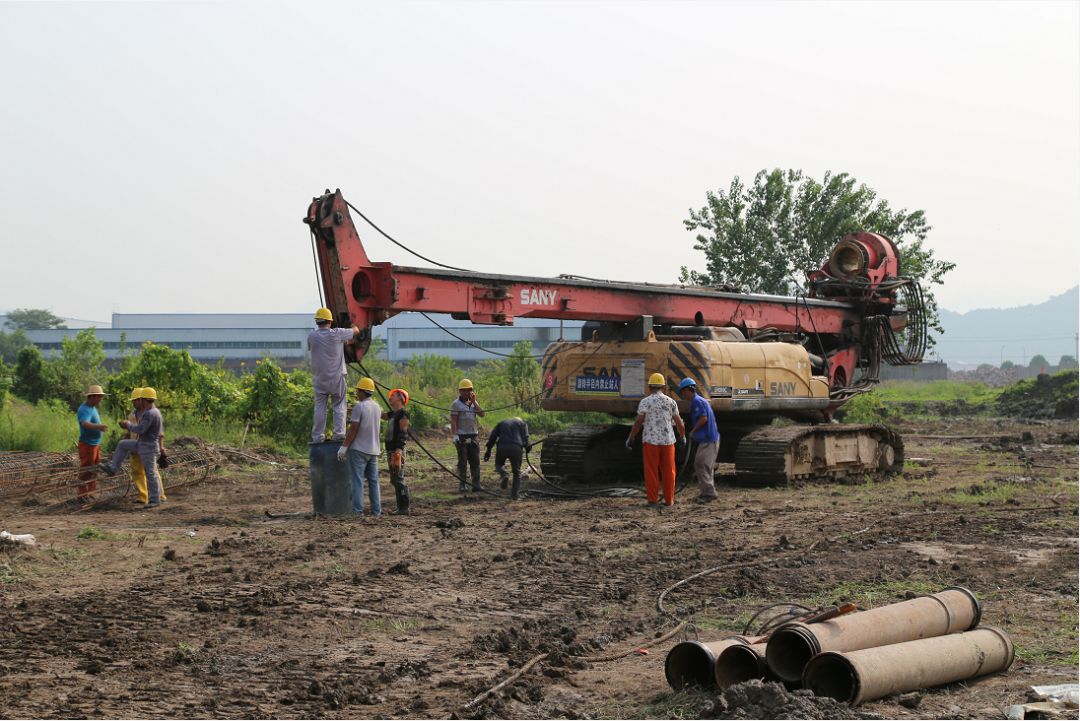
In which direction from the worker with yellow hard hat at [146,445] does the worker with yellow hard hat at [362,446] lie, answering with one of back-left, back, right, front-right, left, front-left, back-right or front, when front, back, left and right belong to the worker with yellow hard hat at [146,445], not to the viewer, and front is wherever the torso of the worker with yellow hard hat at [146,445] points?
back-left

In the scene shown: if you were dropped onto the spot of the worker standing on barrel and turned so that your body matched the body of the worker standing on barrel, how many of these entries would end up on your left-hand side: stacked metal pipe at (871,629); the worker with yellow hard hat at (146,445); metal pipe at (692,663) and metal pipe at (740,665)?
1

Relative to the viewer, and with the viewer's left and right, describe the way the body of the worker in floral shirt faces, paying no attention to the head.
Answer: facing away from the viewer

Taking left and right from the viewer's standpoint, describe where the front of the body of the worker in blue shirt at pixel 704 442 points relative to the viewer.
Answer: facing to the left of the viewer

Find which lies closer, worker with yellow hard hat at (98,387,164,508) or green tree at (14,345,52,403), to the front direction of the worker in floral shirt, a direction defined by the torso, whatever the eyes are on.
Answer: the green tree

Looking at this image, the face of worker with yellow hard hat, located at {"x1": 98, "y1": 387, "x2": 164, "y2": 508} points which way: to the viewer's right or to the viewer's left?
to the viewer's left

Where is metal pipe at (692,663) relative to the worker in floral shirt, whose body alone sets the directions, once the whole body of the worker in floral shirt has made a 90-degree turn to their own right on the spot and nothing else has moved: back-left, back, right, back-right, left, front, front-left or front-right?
right

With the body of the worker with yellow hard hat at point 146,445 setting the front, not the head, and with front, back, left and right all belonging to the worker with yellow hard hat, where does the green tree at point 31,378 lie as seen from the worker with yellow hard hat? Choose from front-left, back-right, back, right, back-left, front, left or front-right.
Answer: right

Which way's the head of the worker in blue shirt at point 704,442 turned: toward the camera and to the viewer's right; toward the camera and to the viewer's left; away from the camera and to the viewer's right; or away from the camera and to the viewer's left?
toward the camera and to the viewer's left

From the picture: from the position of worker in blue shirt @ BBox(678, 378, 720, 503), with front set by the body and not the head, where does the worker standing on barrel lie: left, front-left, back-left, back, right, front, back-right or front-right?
front-left

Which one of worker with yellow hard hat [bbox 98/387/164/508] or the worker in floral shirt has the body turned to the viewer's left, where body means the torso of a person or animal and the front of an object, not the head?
the worker with yellow hard hat

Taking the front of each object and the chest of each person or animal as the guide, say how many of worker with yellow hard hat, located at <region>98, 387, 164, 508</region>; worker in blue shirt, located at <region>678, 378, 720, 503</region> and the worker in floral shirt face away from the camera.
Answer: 1

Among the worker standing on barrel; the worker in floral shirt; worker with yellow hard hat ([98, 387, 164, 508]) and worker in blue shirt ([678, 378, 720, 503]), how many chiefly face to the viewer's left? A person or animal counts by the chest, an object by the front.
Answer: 2

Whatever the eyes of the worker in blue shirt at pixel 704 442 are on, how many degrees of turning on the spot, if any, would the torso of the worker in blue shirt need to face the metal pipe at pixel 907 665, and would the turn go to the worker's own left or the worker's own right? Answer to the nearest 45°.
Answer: approximately 90° to the worker's own left

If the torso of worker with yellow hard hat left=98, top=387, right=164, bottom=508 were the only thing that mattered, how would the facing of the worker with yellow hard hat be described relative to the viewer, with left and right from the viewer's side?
facing to the left of the viewer

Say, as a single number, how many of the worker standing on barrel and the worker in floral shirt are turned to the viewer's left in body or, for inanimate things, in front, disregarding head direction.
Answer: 0

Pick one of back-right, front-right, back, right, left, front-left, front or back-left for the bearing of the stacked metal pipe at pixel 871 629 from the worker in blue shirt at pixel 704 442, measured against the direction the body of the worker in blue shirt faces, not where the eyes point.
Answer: left
